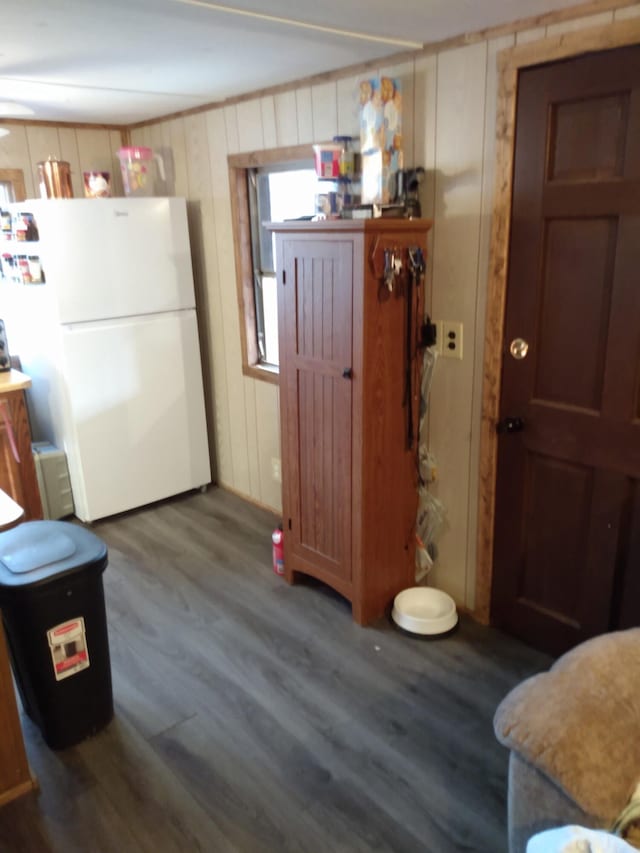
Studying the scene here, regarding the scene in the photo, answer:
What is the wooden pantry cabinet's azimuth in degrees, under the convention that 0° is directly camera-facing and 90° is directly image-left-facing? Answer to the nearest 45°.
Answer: approximately 45°

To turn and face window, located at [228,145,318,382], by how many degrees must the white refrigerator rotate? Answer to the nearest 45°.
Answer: approximately 45° to its left

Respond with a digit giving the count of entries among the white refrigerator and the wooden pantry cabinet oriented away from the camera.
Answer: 0

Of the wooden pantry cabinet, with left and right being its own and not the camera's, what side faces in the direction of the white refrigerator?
right

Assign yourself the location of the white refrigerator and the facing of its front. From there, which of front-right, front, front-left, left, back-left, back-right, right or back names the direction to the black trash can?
front-right

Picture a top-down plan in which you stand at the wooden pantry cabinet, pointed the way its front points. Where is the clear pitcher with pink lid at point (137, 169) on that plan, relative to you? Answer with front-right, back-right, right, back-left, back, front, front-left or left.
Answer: right

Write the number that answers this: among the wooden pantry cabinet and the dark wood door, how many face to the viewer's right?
0

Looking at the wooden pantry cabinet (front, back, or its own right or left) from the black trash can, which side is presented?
front
